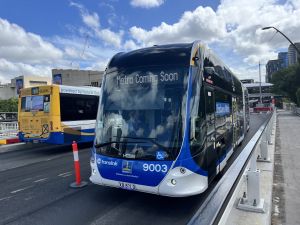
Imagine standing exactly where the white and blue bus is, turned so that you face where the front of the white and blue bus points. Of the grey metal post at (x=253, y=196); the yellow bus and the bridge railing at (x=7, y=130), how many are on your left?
1

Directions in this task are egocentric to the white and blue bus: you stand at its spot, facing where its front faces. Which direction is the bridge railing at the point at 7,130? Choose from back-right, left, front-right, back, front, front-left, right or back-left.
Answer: right

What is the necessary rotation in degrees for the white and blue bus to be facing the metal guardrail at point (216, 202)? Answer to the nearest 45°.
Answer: approximately 45° to its left

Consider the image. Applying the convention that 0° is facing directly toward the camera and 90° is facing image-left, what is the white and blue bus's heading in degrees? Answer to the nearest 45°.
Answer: approximately 45°
